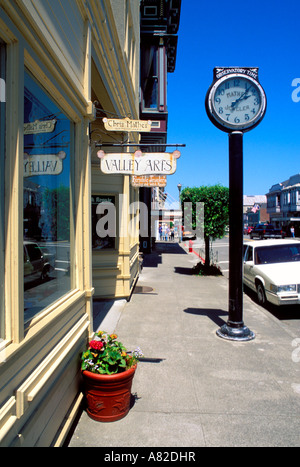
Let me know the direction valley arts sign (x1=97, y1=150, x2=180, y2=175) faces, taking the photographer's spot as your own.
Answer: facing the viewer

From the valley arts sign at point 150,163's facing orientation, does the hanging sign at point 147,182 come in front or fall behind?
behind

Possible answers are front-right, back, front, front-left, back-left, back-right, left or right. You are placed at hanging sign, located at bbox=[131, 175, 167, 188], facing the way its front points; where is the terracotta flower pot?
front

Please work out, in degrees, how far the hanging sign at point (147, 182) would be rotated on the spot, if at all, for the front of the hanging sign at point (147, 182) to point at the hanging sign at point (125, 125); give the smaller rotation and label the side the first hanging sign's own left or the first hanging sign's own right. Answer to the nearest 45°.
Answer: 0° — it already faces it

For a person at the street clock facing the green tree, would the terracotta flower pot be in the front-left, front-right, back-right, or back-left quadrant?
back-left

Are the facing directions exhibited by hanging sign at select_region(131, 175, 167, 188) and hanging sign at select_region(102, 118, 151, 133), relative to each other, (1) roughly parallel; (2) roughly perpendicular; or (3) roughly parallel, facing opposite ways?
roughly parallel

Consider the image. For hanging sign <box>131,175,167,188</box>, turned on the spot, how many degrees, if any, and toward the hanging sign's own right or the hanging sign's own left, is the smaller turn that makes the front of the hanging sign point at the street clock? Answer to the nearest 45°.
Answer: approximately 45° to the hanging sign's own left

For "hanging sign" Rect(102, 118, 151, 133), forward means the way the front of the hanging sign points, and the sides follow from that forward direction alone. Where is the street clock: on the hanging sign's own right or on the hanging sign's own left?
on the hanging sign's own left

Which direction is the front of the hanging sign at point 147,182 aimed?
toward the camera

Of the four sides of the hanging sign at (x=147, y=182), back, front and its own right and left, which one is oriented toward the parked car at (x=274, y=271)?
left

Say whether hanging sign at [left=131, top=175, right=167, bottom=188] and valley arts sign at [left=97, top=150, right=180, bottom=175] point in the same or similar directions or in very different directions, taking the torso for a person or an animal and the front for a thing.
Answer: same or similar directions

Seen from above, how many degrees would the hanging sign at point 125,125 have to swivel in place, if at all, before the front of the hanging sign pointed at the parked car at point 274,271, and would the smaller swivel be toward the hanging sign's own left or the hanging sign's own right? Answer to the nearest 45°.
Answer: approximately 135° to the hanging sign's own left

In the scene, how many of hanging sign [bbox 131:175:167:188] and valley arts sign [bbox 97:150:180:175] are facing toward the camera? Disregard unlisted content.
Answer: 2

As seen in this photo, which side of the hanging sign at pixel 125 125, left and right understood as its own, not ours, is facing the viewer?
front
